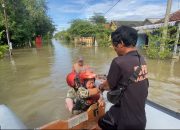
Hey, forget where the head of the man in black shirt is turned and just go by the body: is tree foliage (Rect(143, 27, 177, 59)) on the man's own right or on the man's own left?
on the man's own right

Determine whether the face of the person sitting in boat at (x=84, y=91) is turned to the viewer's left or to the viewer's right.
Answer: to the viewer's right

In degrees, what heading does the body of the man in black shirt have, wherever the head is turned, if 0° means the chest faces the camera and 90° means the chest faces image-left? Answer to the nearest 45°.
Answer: approximately 135°

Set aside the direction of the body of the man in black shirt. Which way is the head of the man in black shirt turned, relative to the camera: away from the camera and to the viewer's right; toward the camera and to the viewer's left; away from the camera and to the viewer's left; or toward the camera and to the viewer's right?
away from the camera and to the viewer's left

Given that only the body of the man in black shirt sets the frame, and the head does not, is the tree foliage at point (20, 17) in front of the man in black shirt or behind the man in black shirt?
in front
